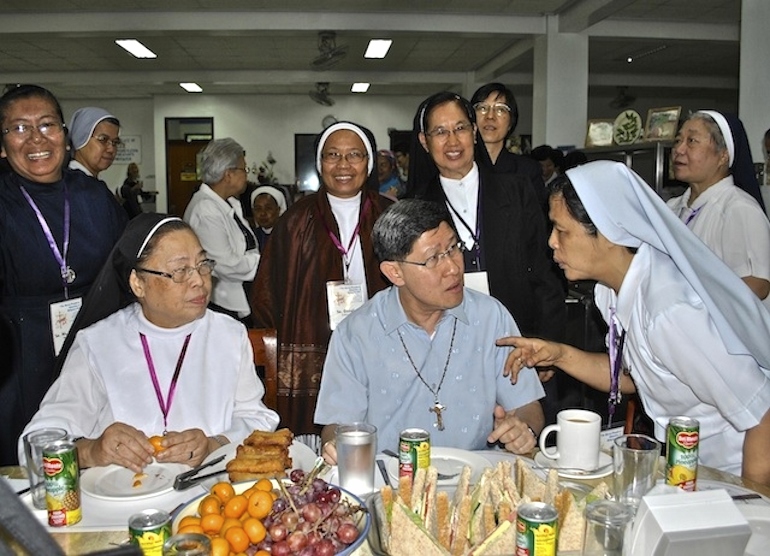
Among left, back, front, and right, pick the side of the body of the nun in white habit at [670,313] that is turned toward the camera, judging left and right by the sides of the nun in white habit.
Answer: left

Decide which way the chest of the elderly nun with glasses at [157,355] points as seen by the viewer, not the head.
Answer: toward the camera

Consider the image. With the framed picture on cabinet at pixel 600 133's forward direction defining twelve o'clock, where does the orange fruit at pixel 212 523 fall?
The orange fruit is roughly at 12 o'clock from the framed picture on cabinet.

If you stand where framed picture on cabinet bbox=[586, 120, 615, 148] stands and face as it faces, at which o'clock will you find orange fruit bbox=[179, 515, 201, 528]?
The orange fruit is roughly at 12 o'clock from the framed picture on cabinet.

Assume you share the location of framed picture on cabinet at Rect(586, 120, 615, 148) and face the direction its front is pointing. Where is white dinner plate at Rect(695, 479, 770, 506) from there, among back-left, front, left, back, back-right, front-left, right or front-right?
front

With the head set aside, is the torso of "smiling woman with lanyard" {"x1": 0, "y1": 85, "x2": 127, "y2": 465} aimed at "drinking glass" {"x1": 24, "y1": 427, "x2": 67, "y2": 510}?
yes

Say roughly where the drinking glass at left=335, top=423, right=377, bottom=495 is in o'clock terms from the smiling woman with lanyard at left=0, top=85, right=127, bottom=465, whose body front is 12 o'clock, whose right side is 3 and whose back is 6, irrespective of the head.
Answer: The drinking glass is roughly at 11 o'clock from the smiling woman with lanyard.

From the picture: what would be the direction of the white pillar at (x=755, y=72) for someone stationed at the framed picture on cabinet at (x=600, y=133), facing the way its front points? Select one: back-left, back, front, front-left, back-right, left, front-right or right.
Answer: front-left

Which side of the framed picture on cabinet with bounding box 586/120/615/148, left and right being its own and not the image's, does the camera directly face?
front

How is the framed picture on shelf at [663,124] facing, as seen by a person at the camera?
facing the viewer

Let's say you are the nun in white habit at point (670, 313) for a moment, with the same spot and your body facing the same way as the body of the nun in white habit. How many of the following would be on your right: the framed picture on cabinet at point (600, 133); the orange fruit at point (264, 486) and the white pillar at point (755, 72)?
2

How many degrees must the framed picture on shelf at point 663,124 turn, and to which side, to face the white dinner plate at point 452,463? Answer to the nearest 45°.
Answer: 0° — it already faces it

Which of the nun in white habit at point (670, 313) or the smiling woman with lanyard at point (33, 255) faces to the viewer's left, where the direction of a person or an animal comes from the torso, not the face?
the nun in white habit

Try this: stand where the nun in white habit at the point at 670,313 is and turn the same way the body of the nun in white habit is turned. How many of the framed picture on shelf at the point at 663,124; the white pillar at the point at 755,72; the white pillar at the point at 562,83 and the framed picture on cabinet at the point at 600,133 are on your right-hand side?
4

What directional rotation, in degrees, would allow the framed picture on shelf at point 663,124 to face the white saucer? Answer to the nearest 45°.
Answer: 0° — it already faces it

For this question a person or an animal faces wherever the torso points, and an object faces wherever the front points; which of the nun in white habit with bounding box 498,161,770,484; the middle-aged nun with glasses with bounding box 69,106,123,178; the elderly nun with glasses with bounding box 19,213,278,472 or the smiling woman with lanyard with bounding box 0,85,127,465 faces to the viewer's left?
the nun in white habit

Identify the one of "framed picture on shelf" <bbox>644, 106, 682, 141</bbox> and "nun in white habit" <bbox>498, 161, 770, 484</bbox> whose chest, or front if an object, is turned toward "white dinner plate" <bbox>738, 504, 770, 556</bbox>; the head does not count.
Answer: the framed picture on shelf
